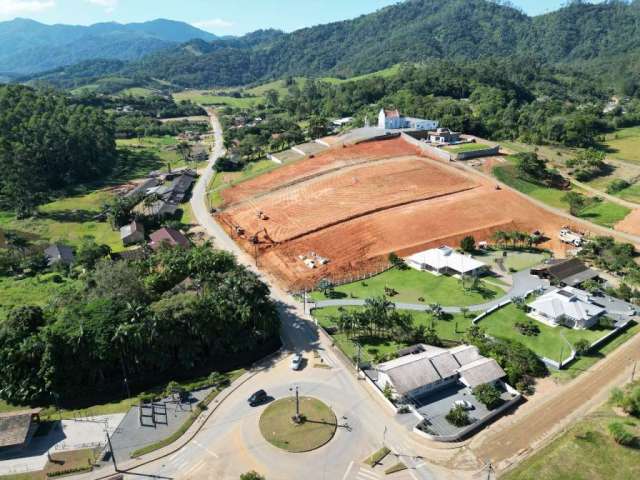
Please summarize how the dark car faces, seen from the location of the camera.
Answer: facing the viewer and to the left of the viewer

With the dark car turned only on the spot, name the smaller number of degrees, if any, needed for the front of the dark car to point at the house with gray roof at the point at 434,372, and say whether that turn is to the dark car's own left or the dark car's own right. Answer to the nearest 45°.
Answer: approximately 135° to the dark car's own left

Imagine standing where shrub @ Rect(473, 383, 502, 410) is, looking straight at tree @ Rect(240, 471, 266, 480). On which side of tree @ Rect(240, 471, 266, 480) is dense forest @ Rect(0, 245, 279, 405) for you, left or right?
right

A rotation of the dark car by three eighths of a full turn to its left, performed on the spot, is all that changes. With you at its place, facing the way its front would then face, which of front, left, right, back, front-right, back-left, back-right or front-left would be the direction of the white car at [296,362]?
front-left

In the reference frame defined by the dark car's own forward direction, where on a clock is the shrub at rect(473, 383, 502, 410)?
The shrub is roughly at 8 o'clock from the dark car.

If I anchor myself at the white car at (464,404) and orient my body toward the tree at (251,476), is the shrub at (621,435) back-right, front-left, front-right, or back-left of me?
back-left

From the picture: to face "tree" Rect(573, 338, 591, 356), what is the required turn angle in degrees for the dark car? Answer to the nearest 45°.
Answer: approximately 135° to its left

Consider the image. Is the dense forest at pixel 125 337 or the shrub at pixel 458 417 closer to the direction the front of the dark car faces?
the dense forest
